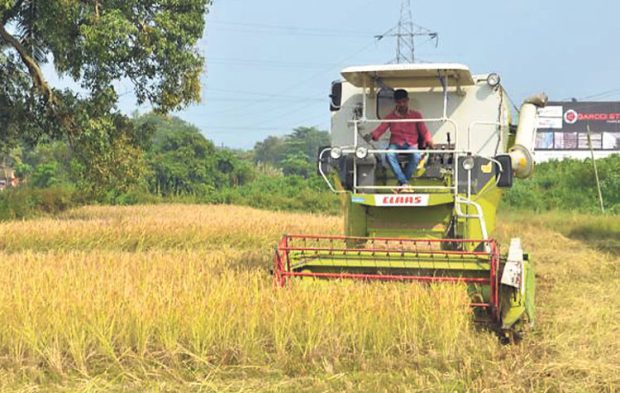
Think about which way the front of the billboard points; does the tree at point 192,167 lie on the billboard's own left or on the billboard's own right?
on the billboard's own right

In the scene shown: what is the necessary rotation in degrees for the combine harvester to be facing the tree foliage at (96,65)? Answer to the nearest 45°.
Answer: approximately 135° to its right

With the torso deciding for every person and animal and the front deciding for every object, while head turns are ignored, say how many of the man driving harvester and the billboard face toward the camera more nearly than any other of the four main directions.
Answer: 2

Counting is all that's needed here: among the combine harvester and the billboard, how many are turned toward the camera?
2

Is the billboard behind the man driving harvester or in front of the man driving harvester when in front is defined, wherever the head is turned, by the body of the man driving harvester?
behind

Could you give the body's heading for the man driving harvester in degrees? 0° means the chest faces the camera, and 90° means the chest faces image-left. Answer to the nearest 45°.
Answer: approximately 0°

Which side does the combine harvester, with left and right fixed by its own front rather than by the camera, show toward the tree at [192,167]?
back
